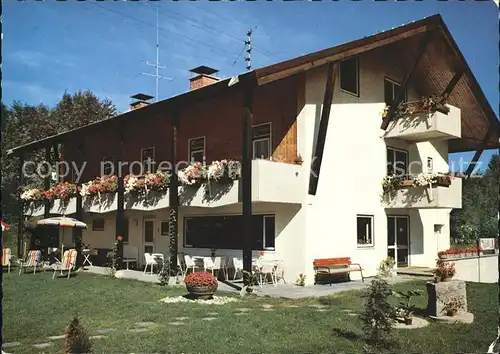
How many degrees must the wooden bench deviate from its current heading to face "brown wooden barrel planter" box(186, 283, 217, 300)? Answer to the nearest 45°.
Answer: approximately 90° to its right

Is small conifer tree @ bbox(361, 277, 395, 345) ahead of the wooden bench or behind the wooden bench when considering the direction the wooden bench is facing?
ahead

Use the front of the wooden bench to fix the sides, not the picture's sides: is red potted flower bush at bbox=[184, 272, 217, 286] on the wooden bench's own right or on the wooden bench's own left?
on the wooden bench's own right

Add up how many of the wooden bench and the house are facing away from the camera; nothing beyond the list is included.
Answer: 0
